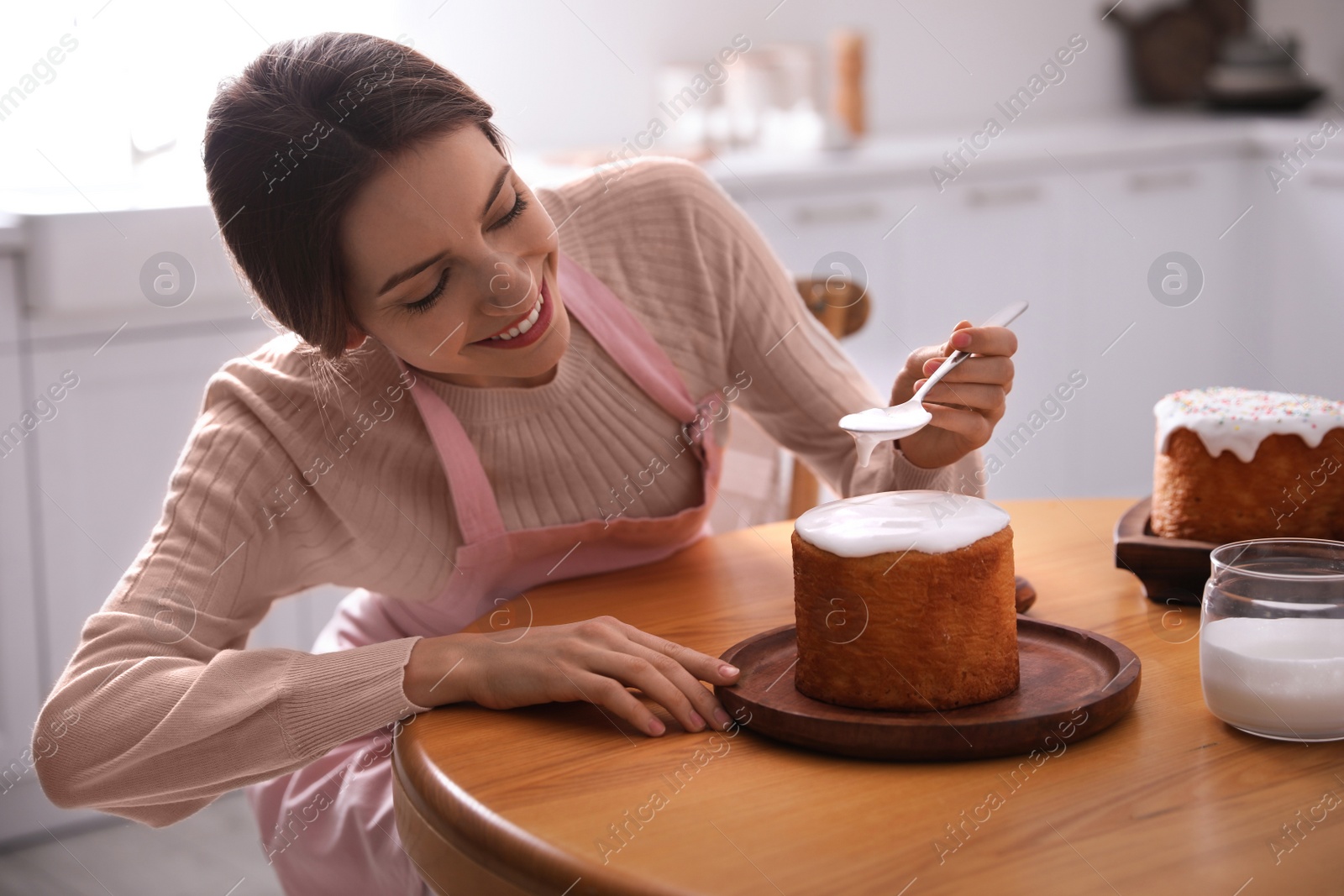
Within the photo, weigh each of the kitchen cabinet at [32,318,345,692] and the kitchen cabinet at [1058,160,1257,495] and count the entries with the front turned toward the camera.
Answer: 2

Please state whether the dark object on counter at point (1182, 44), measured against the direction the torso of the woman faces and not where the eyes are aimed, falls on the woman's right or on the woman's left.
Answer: on the woman's left

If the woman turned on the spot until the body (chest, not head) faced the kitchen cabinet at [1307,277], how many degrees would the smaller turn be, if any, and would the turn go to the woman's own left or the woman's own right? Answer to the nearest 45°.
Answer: approximately 90° to the woman's own left

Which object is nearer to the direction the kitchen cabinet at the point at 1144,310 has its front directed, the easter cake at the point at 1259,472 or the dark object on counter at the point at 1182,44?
the easter cake

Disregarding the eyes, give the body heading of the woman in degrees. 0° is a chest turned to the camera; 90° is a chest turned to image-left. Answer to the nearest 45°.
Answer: approximately 315°

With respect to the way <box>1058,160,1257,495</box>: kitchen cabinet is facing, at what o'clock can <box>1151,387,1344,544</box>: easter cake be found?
The easter cake is roughly at 12 o'clock from the kitchen cabinet.

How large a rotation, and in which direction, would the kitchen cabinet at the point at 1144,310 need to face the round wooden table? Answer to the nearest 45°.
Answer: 0° — it already faces it

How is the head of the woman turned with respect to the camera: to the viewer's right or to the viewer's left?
to the viewer's right

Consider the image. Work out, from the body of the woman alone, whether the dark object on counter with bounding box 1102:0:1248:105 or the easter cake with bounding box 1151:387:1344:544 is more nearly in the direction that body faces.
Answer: the easter cake

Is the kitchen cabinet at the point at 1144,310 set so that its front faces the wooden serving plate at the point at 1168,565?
yes

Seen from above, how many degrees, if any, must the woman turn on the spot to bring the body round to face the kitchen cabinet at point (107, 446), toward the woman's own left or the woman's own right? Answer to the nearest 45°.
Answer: approximately 180°
